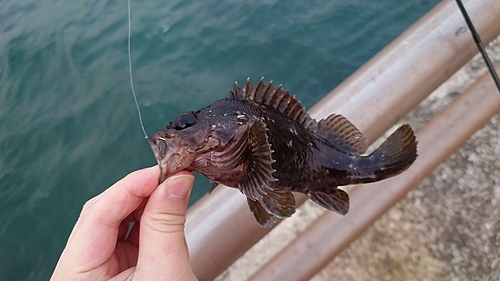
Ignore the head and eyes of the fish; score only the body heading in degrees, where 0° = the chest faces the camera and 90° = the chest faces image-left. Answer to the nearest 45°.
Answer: approximately 90°
